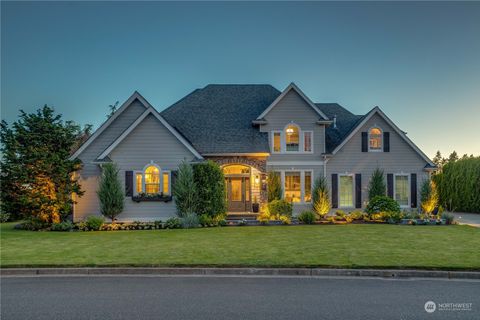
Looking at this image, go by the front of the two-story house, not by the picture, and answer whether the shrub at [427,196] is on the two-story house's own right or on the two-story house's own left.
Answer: on the two-story house's own left

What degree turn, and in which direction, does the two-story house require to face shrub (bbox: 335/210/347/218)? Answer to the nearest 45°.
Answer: approximately 45° to its left

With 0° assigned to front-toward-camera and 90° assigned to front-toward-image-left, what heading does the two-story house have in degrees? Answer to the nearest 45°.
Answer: approximately 0°

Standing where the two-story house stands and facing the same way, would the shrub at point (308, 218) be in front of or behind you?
in front
